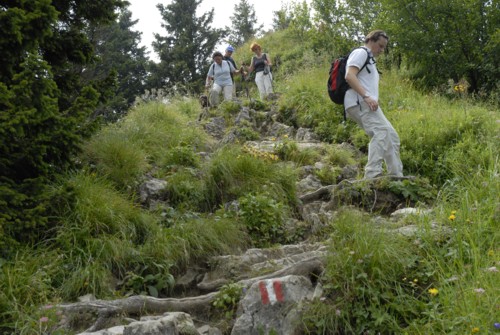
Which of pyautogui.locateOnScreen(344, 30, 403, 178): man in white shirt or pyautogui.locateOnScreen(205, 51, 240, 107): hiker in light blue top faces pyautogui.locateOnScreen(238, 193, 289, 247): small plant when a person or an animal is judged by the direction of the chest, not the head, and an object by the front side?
the hiker in light blue top

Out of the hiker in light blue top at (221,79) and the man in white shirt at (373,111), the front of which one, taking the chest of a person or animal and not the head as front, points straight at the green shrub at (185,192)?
the hiker in light blue top

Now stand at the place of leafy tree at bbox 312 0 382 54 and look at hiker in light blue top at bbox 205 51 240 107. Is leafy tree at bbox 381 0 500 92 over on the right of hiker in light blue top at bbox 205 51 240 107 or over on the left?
left

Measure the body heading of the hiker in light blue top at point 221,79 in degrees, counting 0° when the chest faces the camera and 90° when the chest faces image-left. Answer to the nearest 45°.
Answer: approximately 0°

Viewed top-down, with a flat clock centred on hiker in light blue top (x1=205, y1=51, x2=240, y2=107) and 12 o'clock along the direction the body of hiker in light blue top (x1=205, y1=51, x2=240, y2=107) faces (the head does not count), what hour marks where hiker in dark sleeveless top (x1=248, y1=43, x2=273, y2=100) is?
hiker in dark sleeveless top (x1=248, y1=43, x2=273, y2=100) is roughly at 8 o'clock from hiker in light blue top (x1=205, y1=51, x2=240, y2=107).
